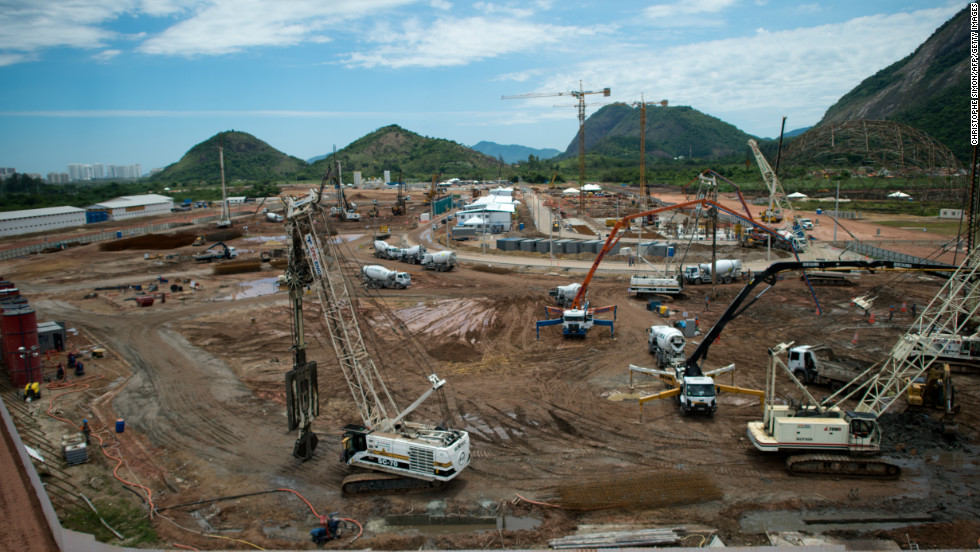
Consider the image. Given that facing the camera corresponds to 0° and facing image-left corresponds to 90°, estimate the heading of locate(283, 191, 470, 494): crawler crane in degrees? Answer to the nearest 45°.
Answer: approximately 135°

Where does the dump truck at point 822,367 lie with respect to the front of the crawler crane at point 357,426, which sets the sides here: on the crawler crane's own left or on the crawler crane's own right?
on the crawler crane's own right
